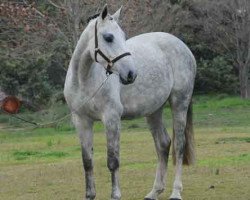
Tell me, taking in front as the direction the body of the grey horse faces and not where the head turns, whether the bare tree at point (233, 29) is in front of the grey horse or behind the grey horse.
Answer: behind

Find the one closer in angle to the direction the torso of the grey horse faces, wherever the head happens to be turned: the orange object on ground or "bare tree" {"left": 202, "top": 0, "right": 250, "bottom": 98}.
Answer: the orange object on ground

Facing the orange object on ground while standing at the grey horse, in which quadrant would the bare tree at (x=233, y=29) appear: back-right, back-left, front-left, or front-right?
back-right

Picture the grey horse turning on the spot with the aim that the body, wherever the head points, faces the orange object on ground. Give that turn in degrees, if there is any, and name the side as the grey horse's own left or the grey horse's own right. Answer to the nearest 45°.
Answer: approximately 90° to the grey horse's own right
